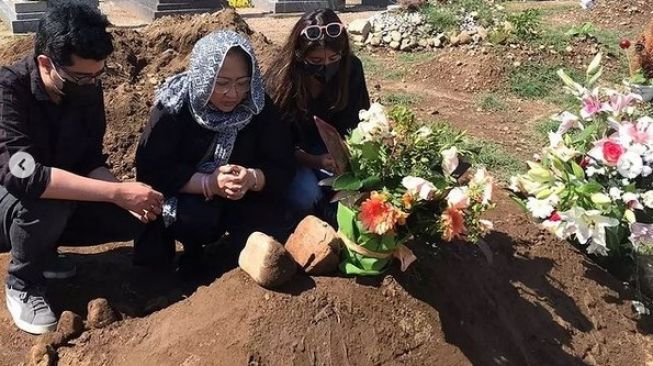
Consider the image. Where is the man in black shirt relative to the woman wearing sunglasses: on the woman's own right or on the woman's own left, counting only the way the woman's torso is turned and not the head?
on the woman's own right

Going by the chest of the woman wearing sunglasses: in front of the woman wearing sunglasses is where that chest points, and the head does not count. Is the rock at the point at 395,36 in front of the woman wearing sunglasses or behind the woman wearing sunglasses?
behind

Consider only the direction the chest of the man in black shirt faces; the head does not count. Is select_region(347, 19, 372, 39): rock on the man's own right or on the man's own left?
on the man's own left

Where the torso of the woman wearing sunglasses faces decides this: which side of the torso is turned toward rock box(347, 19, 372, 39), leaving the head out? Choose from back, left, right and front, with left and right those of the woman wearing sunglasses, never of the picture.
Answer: back

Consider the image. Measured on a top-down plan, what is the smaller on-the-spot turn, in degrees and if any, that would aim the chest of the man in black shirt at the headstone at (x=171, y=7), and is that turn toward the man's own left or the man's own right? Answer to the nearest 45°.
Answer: approximately 135° to the man's own left

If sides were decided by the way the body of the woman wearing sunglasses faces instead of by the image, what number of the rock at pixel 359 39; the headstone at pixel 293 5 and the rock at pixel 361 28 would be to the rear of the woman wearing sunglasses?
3

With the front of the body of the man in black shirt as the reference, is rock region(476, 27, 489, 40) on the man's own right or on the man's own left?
on the man's own left

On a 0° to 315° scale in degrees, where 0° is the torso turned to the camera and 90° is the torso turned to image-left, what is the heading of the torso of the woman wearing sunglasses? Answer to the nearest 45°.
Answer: approximately 0°

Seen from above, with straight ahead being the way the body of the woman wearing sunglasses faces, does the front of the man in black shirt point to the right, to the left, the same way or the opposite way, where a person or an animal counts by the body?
to the left

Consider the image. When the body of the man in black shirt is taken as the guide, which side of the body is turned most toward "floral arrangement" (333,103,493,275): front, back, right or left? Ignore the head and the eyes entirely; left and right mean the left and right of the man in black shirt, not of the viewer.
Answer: front

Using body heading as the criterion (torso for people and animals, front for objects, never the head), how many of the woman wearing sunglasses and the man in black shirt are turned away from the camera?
0

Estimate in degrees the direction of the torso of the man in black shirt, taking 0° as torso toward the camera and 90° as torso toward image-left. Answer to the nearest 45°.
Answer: approximately 315°

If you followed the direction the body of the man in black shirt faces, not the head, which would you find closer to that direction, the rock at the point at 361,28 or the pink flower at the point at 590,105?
the pink flower
